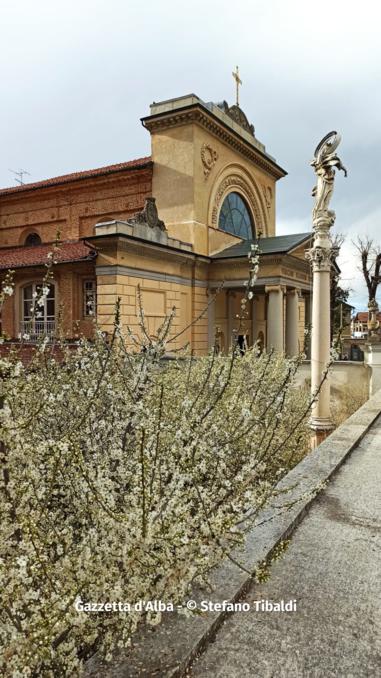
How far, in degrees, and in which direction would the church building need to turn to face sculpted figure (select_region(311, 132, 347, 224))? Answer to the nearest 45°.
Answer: approximately 45° to its right

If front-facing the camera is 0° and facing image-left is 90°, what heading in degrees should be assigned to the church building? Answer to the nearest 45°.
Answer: approximately 315°

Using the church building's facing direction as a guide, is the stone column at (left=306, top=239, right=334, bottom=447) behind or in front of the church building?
in front

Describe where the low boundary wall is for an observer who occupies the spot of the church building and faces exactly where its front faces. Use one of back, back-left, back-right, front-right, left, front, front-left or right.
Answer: front-right
